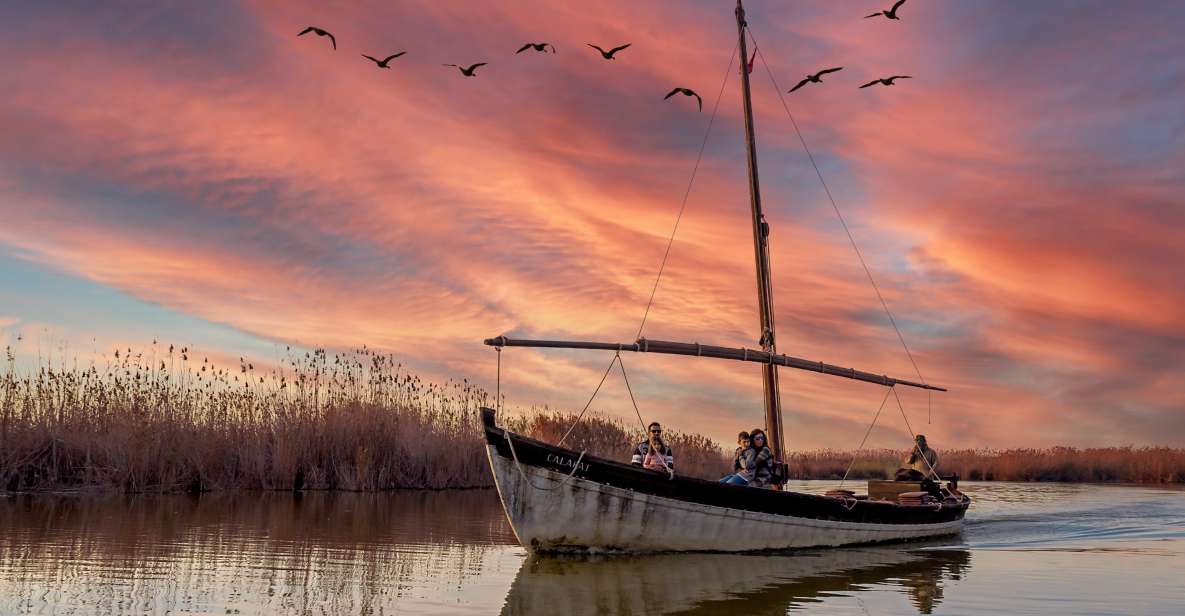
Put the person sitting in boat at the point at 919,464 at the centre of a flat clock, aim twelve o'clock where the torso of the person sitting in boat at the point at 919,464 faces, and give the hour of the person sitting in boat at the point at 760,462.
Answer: the person sitting in boat at the point at 760,462 is roughly at 11 o'clock from the person sitting in boat at the point at 919,464.

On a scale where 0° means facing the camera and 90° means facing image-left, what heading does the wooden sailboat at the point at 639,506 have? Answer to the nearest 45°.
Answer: approximately 45°

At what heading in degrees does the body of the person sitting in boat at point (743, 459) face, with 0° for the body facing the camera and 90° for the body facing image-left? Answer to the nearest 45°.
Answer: approximately 45°
